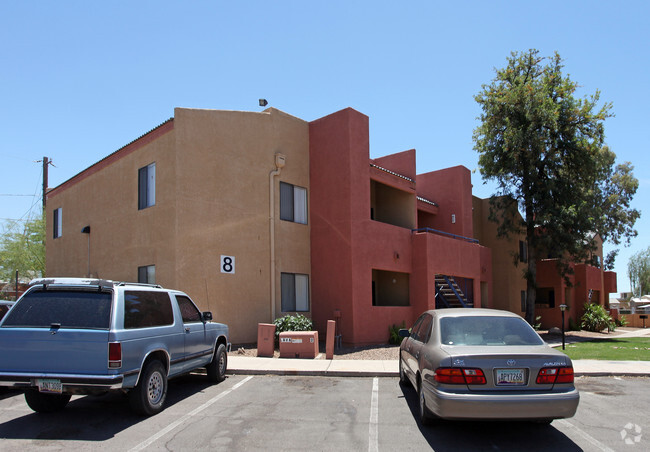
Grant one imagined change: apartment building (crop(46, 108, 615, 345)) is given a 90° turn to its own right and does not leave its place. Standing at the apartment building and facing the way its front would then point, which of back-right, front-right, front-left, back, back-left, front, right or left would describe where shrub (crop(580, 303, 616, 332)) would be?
back

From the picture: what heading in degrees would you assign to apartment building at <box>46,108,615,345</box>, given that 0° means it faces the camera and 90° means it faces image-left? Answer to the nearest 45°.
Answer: approximately 315°

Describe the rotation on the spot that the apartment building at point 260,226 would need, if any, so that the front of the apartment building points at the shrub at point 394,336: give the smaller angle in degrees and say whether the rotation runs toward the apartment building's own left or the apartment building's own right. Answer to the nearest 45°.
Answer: approximately 45° to the apartment building's own left

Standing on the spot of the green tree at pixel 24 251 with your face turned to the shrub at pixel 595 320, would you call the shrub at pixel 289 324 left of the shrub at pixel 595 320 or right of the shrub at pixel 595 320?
right

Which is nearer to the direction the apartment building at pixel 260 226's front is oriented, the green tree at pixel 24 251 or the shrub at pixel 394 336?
the shrub
